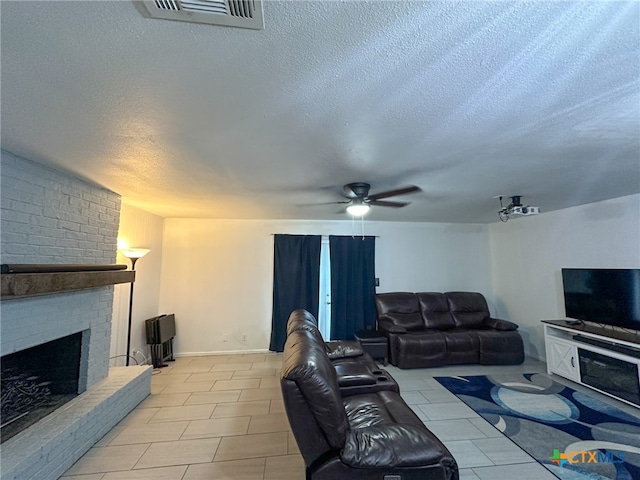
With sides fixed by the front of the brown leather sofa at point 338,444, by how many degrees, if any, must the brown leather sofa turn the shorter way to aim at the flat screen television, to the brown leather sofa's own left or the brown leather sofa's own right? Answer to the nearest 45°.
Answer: approximately 45° to the brown leather sofa's own left

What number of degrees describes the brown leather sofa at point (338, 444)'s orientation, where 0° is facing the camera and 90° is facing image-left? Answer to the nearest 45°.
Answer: approximately 270°

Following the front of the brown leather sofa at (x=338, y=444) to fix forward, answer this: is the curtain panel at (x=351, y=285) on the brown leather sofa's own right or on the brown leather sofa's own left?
on the brown leather sofa's own left

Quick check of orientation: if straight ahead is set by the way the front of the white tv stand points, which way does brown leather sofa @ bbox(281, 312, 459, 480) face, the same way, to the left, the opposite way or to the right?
the opposite way

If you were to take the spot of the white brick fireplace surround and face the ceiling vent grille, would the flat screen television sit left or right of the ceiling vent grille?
left

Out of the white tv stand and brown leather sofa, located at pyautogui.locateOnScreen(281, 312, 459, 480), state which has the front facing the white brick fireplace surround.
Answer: the white tv stand

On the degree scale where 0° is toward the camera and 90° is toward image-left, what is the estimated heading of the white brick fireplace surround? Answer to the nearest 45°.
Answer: approximately 315°

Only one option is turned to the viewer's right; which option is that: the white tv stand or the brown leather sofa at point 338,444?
the brown leather sofa
